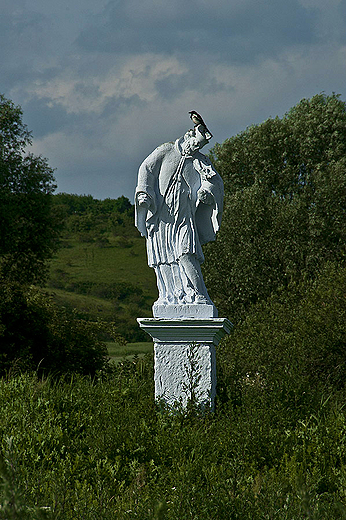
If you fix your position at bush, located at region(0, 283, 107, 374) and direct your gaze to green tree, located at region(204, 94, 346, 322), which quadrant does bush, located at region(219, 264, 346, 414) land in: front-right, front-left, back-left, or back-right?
front-right

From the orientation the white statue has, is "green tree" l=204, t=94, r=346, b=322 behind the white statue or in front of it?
behind

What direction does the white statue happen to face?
toward the camera

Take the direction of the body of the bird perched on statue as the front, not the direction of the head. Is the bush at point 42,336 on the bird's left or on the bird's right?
on the bird's right

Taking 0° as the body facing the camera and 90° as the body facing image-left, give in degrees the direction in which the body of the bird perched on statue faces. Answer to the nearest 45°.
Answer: approximately 90°
